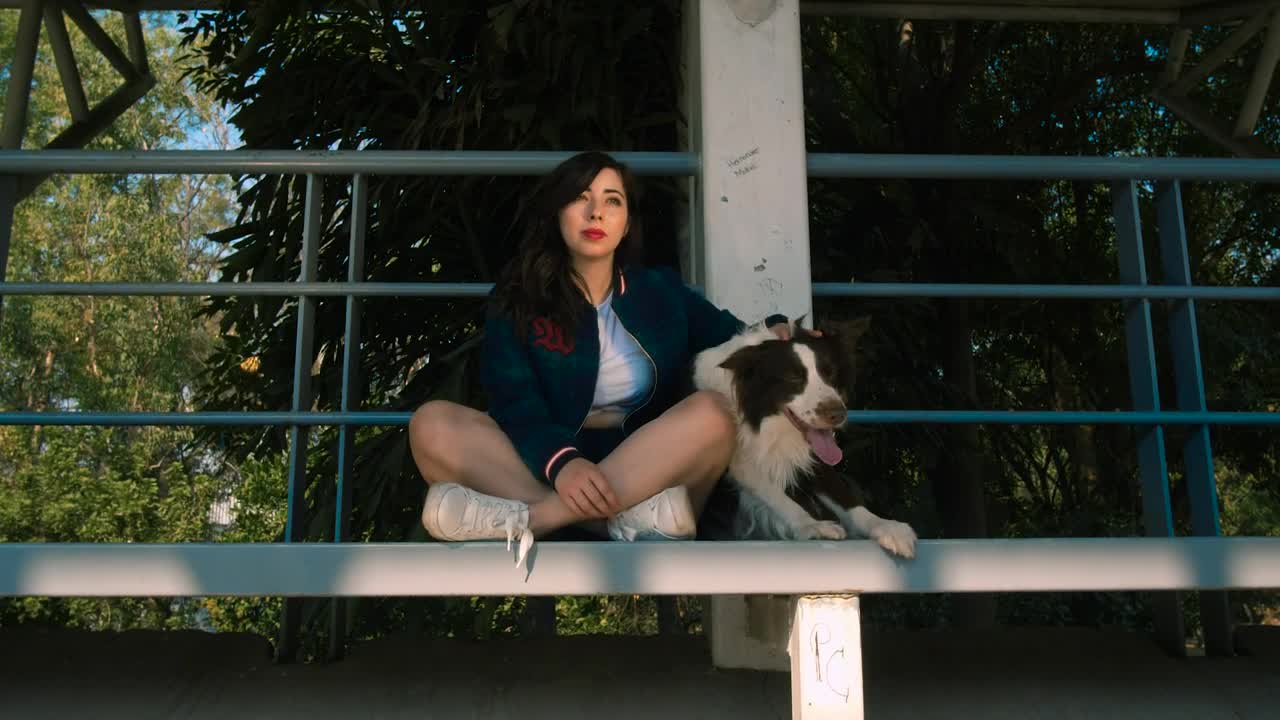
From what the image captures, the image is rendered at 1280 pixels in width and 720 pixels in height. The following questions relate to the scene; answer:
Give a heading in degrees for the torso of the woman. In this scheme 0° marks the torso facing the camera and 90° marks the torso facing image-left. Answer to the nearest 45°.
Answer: approximately 0°

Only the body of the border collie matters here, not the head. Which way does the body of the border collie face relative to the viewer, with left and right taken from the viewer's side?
facing the viewer and to the right of the viewer

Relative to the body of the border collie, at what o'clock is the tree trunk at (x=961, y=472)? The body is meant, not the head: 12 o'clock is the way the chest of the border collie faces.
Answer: The tree trunk is roughly at 8 o'clock from the border collie.

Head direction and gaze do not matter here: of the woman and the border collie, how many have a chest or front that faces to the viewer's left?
0

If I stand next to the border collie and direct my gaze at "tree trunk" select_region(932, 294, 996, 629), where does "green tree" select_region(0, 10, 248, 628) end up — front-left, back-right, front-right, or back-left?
front-left

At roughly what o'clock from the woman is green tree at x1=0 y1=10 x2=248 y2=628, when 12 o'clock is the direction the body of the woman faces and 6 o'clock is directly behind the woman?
The green tree is roughly at 5 o'clock from the woman.

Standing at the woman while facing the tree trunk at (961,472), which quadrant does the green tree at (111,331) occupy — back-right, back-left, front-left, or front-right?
front-left

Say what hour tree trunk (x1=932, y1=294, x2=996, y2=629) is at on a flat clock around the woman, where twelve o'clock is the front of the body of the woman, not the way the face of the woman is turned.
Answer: The tree trunk is roughly at 7 o'clock from the woman.
